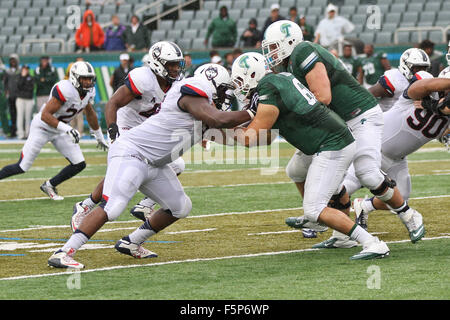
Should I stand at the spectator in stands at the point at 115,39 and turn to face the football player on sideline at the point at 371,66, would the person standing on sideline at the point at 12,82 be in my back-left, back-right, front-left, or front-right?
back-right

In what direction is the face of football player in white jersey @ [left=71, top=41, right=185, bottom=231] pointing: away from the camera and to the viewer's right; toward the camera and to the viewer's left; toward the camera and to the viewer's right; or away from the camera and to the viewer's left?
toward the camera and to the viewer's right

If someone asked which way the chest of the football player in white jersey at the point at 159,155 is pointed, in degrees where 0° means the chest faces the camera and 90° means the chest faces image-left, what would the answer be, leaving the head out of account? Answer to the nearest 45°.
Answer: approximately 270°

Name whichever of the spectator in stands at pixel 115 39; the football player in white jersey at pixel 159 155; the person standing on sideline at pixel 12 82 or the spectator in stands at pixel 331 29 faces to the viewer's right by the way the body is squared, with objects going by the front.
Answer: the football player in white jersey

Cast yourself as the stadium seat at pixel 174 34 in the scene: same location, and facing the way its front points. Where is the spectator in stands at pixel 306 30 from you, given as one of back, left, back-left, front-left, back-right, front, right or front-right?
front-left

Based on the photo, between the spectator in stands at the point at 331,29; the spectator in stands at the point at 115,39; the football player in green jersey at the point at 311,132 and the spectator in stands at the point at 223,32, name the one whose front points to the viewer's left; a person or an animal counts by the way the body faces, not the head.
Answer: the football player in green jersey

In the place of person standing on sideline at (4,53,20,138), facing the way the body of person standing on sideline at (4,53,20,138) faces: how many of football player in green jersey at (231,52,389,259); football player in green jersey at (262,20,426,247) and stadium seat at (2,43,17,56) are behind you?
1

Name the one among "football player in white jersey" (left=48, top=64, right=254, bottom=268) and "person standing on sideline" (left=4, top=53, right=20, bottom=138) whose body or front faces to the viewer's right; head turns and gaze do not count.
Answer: the football player in white jersey

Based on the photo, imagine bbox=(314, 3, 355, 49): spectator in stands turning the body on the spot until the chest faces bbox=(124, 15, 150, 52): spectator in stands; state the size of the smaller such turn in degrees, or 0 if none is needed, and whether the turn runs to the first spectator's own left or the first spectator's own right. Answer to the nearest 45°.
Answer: approximately 90° to the first spectator's own right
